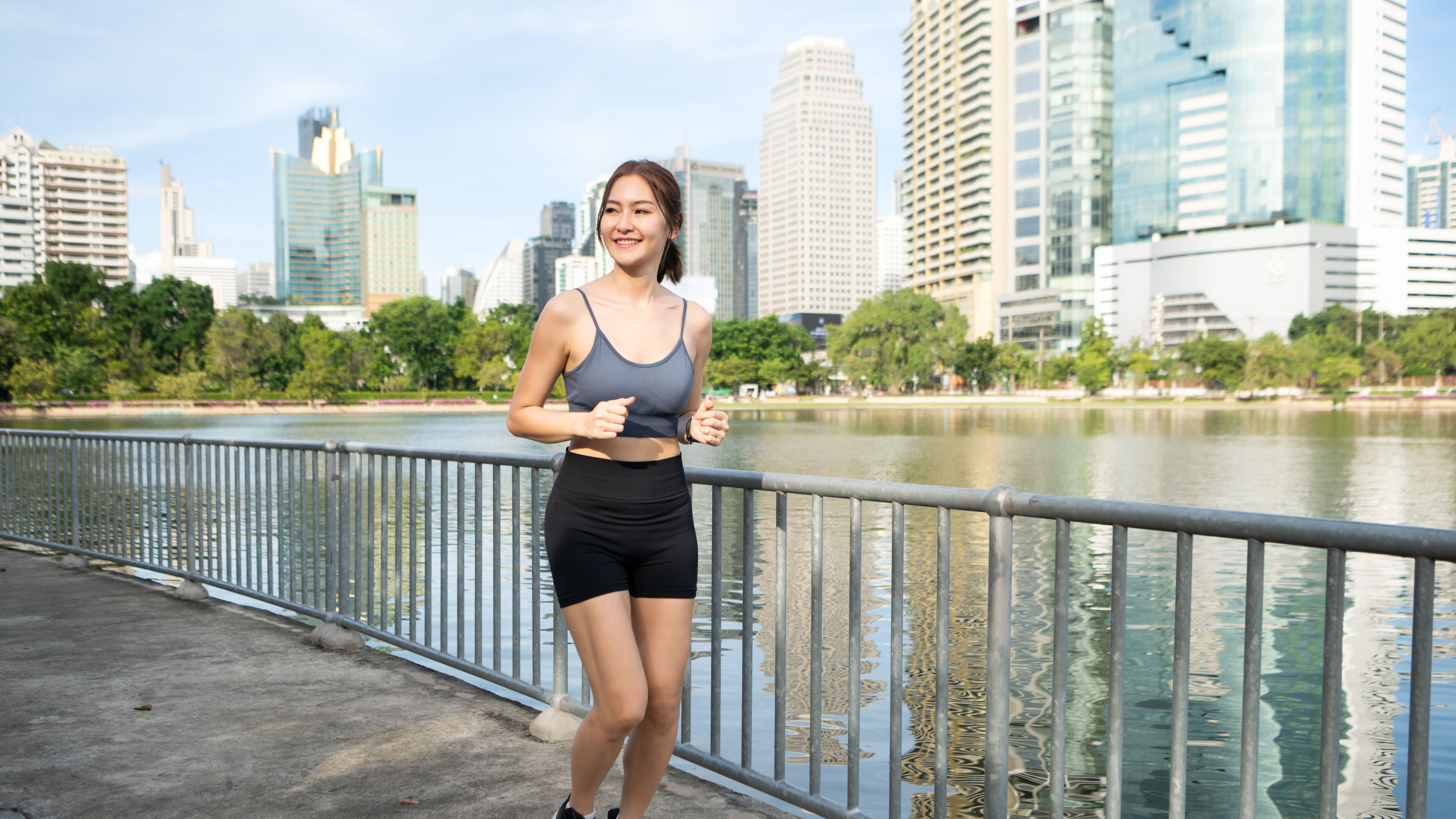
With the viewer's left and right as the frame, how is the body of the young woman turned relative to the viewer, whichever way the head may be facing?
facing the viewer and to the right of the viewer
